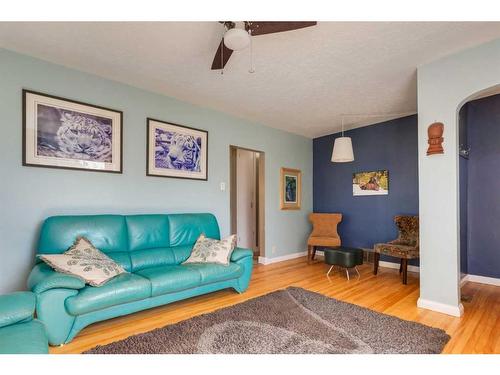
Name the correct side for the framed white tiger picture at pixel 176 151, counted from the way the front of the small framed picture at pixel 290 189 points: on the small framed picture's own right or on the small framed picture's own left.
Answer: on the small framed picture's own right

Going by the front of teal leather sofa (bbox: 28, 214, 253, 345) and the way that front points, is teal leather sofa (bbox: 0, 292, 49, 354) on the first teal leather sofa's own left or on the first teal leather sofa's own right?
on the first teal leather sofa's own right

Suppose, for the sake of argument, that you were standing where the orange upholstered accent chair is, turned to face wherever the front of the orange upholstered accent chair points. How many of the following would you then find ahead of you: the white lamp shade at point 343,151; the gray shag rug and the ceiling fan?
3

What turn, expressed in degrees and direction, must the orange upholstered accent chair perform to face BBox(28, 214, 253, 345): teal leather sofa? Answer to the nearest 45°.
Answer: approximately 45° to its right

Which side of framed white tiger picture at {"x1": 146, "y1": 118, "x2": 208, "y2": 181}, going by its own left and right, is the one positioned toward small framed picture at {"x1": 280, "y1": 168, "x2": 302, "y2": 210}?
left

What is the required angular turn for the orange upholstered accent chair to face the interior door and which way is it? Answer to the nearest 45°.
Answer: approximately 90° to its right

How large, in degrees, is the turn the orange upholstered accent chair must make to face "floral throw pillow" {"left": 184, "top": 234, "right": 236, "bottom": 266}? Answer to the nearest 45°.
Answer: approximately 45° to its right

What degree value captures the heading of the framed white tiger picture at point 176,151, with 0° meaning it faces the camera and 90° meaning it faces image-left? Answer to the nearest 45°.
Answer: approximately 315°

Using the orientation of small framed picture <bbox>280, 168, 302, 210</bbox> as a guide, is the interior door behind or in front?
behind
